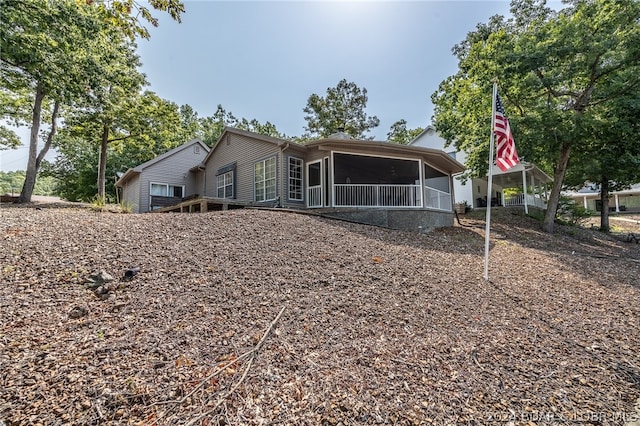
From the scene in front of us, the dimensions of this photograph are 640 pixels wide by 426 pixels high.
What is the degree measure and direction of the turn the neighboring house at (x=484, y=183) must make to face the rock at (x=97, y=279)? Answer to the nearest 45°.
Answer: approximately 45° to its right

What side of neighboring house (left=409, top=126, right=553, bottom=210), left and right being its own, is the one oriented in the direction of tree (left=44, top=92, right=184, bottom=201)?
right

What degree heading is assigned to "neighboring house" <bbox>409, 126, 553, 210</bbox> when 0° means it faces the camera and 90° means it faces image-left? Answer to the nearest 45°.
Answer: approximately 315°

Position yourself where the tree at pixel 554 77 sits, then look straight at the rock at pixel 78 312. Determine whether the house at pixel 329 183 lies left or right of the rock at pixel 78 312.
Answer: right

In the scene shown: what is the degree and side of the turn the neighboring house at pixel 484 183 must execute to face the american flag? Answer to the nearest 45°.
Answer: approximately 45° to its right

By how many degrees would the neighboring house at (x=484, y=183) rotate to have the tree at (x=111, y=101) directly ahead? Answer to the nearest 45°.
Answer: approximately 90° to its right

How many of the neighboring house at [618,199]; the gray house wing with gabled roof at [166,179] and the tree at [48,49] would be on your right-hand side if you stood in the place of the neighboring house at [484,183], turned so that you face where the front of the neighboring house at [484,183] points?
2

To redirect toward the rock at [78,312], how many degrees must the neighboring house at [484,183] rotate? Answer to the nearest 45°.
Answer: approximately 45° to its right
